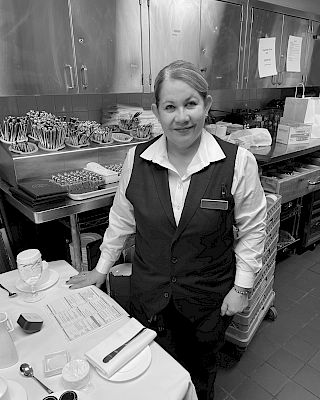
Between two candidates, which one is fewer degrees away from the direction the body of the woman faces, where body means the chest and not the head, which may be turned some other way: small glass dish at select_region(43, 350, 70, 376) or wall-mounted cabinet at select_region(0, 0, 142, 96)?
the small glass dish

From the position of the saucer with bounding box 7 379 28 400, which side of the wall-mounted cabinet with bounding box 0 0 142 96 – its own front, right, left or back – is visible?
front

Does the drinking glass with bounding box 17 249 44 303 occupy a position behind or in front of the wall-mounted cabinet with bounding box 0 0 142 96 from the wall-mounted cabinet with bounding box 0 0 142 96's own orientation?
in front

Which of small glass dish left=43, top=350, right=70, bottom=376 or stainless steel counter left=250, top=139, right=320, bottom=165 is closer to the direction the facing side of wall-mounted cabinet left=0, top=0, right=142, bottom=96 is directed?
the small glass dish

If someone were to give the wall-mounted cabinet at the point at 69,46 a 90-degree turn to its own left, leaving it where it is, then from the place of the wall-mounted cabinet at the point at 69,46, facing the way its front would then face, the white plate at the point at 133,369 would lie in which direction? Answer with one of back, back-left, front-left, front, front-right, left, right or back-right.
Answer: right

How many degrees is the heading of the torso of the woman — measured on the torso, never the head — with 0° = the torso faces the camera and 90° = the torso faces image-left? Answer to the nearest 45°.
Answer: approximately 0°

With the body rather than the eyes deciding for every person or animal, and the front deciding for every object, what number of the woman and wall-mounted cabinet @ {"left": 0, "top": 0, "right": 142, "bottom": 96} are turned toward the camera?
2

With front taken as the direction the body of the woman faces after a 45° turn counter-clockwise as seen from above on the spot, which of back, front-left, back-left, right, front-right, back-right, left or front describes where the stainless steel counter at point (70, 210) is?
back

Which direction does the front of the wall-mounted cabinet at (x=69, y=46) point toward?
toward the camera

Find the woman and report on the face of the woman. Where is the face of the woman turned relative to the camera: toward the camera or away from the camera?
toward the camera

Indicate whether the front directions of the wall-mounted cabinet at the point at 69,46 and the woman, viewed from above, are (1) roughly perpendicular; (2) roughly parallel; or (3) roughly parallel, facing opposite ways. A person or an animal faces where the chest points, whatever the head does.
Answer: roughly parallel
